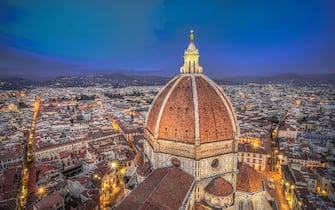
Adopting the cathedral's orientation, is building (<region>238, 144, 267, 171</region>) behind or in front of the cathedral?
behind

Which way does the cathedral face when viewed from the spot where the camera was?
facing the viewer and to the left of the viewer
